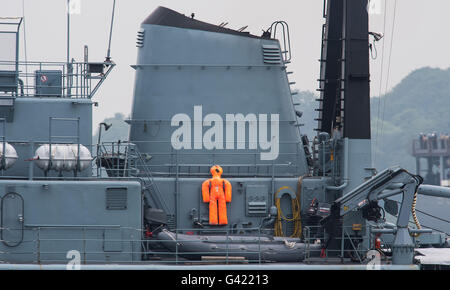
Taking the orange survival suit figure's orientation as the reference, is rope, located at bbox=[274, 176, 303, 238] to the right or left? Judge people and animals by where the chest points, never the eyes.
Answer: on its left

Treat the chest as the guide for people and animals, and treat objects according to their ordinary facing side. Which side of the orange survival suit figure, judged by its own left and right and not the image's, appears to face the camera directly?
front

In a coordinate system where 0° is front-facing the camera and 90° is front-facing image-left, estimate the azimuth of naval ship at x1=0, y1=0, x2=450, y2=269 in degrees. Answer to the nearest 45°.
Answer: approximately 90°
